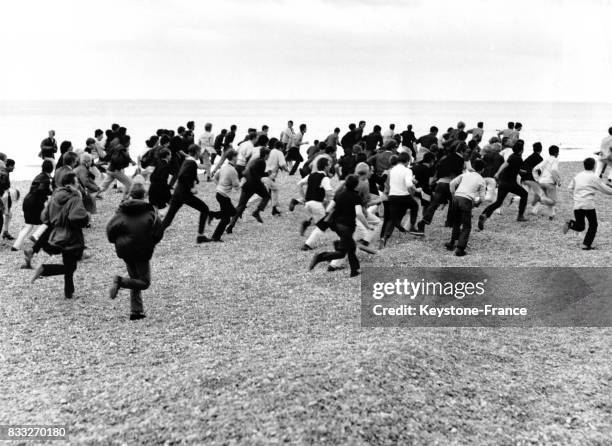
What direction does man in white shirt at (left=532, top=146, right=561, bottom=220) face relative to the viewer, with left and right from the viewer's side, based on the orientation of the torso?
facing away from the viewer and to the right of the viewer

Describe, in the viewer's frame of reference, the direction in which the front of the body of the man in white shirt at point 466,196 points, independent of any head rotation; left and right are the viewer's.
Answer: facing away from the viewer and to the right of the viewer

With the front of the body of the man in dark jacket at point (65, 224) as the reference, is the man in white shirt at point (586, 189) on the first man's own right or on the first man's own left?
on the first man's own right

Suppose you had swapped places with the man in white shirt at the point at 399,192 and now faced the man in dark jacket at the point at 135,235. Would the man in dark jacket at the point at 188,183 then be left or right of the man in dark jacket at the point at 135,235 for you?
right
